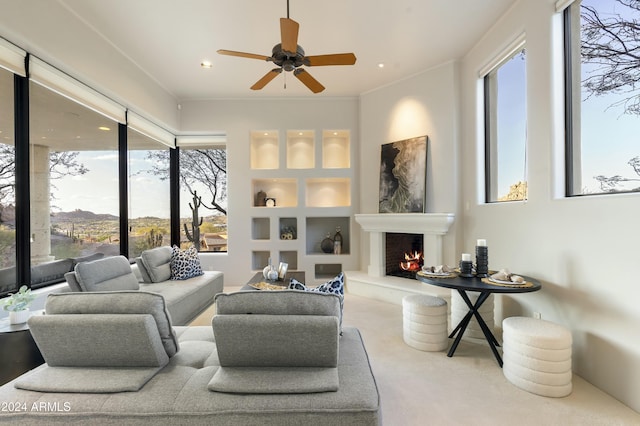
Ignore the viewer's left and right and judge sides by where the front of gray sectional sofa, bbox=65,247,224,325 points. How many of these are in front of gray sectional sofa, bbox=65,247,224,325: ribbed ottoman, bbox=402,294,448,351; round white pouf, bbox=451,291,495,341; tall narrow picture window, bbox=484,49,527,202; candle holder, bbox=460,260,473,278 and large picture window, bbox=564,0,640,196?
5

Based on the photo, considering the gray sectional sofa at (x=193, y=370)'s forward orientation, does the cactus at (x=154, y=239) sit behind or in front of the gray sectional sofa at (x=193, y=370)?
in front

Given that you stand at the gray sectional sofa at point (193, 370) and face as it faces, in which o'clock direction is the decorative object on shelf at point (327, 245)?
The decorative object on shelf is roughly at 1 o'clock from the gray sectional sofa.

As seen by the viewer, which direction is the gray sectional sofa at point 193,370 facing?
away from the camera

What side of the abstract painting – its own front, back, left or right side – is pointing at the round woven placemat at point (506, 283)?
left

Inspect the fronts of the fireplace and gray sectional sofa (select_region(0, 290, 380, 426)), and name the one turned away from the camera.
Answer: the gray sectional sofa

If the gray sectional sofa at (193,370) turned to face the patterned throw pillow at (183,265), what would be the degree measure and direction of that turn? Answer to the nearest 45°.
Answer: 0° — it already faces it

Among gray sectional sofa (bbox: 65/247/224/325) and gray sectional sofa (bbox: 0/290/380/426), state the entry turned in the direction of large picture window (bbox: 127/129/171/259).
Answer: gray sectional sofa (bbox: 0/290/380/426)

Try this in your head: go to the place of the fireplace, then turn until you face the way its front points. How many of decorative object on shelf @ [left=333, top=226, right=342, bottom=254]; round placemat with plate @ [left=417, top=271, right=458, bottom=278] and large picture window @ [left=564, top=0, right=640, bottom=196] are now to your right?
1

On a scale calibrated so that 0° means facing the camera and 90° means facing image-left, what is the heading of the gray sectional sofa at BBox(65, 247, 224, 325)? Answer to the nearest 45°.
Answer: approximately 315°

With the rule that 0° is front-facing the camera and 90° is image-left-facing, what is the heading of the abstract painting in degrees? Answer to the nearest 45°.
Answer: approximately 45°

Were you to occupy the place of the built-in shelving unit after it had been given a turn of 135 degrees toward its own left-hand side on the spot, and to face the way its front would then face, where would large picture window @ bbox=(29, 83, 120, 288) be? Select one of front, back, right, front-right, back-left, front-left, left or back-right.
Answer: back

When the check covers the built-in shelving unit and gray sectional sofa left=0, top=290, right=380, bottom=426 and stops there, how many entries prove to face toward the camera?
1

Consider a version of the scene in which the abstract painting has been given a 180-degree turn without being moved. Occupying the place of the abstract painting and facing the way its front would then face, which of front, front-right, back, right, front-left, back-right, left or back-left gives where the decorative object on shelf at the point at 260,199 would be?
back-left

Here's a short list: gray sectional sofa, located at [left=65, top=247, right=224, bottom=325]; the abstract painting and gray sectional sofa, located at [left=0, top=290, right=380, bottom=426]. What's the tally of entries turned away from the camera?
1

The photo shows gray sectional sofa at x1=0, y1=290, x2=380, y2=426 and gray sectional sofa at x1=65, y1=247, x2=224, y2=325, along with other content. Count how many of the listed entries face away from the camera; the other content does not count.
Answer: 1

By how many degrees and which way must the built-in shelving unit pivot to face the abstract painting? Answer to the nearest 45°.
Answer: approximately 45° to its left
